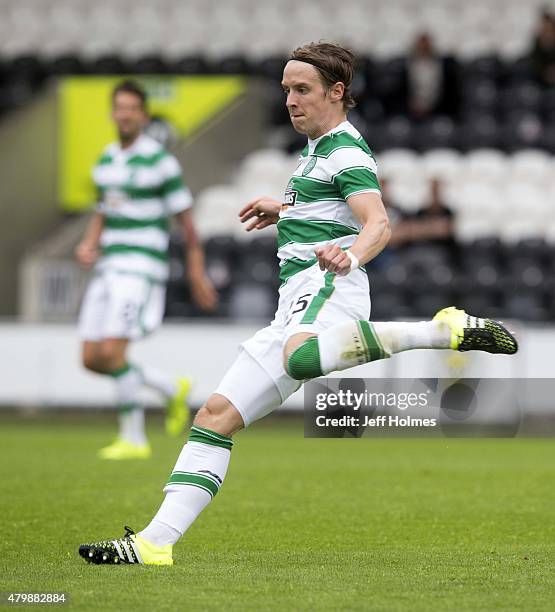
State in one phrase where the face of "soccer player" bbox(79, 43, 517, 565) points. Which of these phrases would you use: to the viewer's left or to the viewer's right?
to the viewer's left

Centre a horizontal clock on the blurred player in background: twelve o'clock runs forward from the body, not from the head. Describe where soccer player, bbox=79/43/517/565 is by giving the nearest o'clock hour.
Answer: The soccer player is roughly at 10 o'clock from the blurred player in background.
